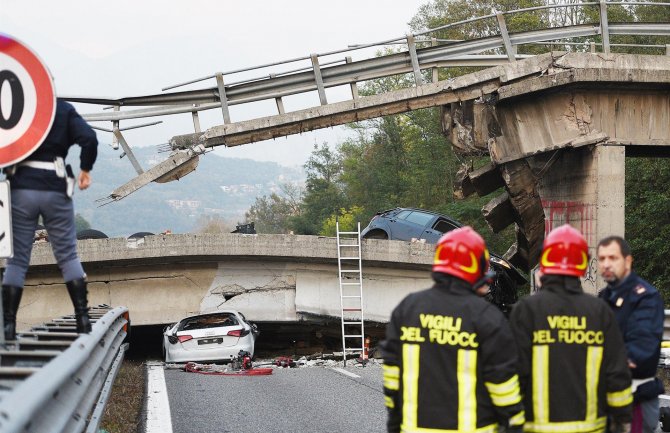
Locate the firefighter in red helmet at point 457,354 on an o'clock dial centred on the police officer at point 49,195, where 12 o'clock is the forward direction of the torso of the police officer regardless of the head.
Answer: The firefighter in red helmet is roughly at 5 o'clock from the police officer.

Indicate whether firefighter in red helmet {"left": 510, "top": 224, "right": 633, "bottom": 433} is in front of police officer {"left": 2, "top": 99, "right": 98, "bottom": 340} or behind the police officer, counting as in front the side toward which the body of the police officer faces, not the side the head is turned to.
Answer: behind

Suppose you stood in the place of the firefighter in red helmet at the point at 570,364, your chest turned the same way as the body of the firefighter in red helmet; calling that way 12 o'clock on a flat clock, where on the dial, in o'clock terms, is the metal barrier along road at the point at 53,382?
The metal barrier along road is roughly at 9 o'clock from the firefighter in red helmet.

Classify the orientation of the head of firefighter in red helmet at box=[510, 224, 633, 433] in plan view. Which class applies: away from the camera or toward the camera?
away from the camera

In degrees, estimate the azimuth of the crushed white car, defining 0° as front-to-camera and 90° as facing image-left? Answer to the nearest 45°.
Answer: approximately 180°

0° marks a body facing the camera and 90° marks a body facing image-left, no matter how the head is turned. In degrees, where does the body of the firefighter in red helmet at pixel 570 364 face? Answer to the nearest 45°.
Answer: approximately 180°

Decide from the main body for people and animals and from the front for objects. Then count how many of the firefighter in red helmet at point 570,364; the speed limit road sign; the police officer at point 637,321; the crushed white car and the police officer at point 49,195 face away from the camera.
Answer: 3

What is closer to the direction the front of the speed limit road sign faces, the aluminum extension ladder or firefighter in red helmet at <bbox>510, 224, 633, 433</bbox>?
the firefighter in red helmet

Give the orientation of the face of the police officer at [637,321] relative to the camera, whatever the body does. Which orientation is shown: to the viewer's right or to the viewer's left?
to the viewer's left

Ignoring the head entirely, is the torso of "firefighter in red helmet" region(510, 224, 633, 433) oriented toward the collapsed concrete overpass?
yes

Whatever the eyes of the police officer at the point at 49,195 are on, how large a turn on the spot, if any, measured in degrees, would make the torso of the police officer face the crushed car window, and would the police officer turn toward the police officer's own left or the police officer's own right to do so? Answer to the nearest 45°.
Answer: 0° — they already face it
